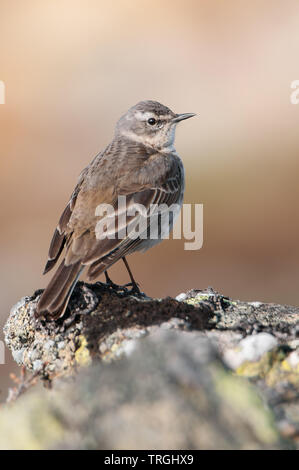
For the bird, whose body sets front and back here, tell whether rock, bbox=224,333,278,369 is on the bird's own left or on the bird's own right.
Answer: on the bird's own right

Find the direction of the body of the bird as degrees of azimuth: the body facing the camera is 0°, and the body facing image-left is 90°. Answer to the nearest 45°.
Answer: approximately 225°
